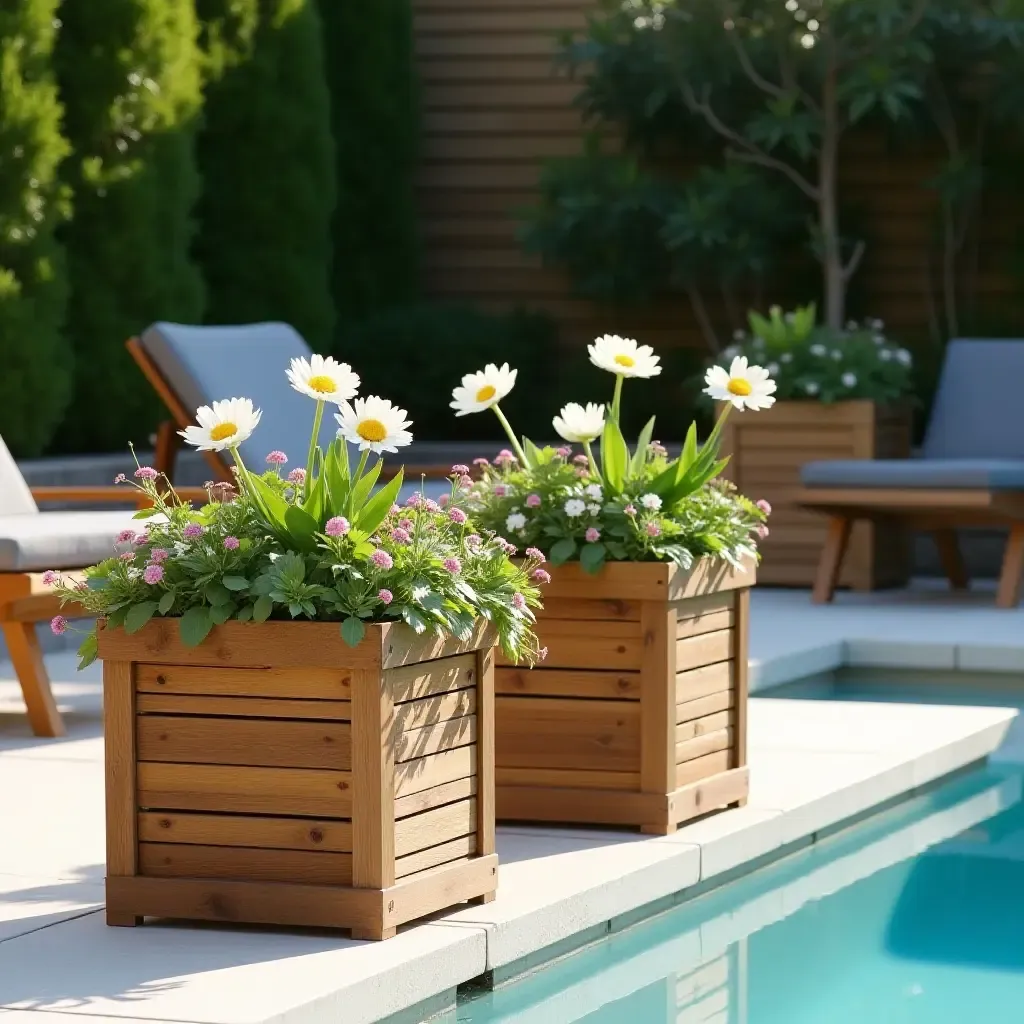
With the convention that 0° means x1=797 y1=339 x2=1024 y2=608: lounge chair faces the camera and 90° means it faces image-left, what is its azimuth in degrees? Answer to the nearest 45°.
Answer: approximately 45°

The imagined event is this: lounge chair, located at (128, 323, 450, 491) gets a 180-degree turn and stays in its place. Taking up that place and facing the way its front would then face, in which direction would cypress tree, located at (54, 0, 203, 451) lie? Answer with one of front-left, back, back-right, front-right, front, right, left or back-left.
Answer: front-right

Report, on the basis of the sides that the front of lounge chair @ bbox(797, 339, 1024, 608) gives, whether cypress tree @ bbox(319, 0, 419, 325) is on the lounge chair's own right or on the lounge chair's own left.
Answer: on the lounge chair's own right

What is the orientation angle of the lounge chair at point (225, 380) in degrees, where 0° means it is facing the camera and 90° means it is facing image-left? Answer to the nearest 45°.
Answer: approximately 315°

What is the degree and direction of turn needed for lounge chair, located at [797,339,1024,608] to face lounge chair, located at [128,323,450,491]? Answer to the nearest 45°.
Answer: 0° — it already faces it

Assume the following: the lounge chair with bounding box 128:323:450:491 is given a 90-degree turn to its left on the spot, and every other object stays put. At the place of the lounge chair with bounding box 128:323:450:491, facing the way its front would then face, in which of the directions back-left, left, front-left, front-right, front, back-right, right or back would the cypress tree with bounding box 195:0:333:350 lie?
front-left

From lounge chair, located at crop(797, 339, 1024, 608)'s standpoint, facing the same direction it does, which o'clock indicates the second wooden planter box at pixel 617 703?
The second wooden planter box is roughly at 11 o'clock from the lounge chair.

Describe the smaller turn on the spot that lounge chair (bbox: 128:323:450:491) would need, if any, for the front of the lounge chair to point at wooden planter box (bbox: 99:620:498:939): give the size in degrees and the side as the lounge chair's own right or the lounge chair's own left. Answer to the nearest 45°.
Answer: approximately 45° to the lounge chair's own right
